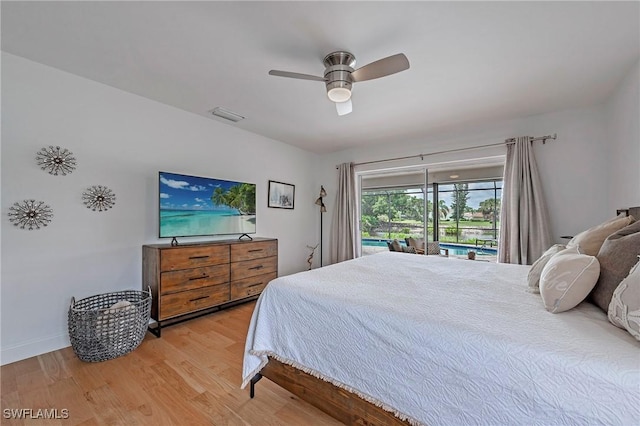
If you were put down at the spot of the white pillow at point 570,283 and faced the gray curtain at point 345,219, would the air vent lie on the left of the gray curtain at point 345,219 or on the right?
left

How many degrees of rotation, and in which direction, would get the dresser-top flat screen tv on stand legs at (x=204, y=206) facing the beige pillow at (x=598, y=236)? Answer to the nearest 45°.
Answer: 0° — it already faces it

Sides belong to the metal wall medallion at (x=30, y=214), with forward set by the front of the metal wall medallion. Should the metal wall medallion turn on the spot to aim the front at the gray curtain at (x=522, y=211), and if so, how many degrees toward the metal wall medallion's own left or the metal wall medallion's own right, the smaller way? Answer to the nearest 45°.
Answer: approximately 45° to the metal wall medallion's own left

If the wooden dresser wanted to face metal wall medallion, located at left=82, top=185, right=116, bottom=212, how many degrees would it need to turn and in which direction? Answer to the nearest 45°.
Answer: approximately 135° to its right

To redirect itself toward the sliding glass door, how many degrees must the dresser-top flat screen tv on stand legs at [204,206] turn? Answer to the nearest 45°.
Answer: approximately 45° to its left

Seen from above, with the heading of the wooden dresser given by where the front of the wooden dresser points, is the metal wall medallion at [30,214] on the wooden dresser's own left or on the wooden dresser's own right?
on the wooden dresser's own right
